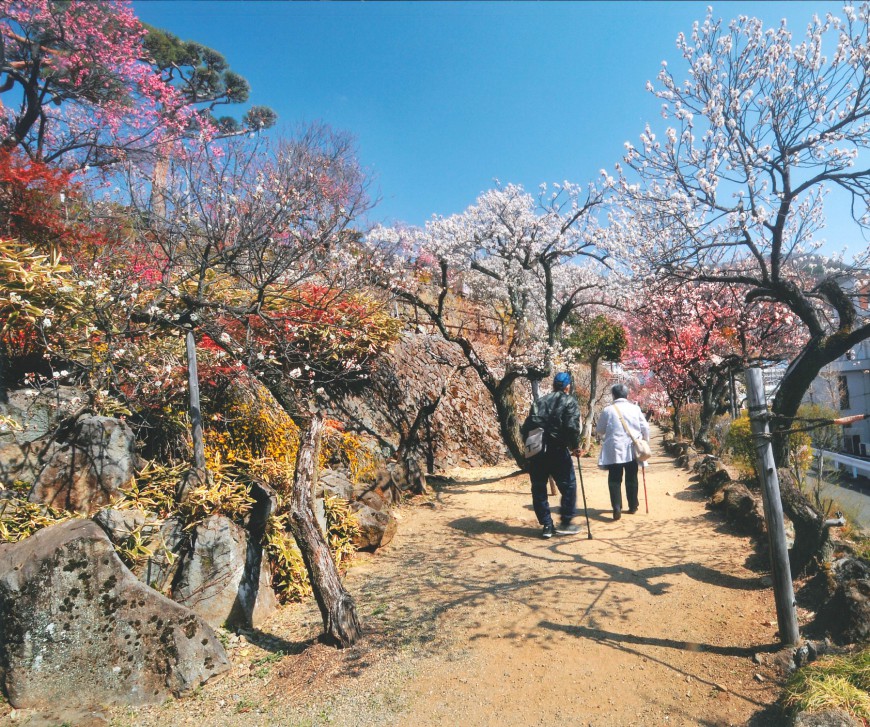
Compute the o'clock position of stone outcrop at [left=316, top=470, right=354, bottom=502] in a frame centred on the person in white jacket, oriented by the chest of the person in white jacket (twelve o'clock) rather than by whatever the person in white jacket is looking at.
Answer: The stone outcrop is roughly at 8 o'clock from the person in white jacket.

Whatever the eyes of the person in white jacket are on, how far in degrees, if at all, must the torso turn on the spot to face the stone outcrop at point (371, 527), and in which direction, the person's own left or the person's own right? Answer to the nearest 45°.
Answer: approximately 135° to the person's own left

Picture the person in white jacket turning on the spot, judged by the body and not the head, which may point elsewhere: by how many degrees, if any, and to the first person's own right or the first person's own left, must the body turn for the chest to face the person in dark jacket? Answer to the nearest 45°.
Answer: approximately 135° to the first person's own left

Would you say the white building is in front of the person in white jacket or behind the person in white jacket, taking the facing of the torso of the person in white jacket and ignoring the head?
in front

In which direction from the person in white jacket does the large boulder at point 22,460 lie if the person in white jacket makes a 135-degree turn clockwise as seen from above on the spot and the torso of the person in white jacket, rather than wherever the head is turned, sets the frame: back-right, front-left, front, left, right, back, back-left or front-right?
right

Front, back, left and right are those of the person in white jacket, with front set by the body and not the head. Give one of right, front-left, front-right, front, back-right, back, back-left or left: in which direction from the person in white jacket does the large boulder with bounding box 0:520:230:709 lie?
back-left

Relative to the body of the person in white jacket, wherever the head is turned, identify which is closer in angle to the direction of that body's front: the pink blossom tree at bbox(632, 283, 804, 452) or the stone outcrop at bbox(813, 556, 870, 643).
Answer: the pink blossom tree

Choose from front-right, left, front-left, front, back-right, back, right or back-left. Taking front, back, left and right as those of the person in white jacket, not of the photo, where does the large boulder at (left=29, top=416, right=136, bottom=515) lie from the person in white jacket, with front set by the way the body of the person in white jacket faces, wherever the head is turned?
back-left

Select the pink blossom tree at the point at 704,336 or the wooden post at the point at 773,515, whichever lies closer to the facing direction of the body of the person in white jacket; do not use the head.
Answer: the pink blossom tree

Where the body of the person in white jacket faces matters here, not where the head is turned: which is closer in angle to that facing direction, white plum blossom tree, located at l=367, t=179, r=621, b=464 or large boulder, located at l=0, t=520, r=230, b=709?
the white plum blossom tree

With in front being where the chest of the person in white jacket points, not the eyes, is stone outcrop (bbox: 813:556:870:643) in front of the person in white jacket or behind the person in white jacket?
behind

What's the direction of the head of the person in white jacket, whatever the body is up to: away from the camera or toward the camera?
away from the camera

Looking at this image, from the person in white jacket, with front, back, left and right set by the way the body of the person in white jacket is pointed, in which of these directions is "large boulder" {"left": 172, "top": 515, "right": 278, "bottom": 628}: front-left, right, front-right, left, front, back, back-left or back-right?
back-left

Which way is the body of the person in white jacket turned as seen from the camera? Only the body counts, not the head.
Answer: away from the camera
